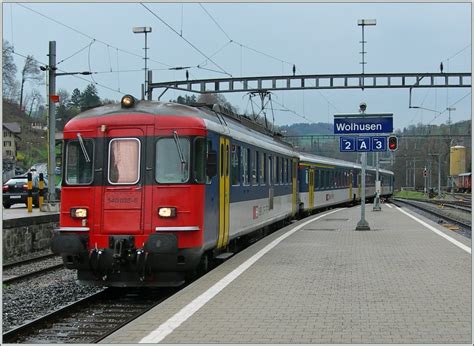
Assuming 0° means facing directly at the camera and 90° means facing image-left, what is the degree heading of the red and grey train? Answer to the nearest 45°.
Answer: approximately 45°

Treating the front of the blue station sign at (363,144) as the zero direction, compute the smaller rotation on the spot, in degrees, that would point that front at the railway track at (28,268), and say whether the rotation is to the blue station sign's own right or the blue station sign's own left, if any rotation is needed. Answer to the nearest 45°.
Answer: approximately 45° to the blue station sign's own right

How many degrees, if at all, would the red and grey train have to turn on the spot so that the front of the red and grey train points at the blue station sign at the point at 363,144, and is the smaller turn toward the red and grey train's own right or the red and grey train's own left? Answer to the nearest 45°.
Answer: approximately 90° to the red and grey train's own left

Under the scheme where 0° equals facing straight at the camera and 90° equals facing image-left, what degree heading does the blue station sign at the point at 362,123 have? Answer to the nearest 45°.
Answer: approximately 0°

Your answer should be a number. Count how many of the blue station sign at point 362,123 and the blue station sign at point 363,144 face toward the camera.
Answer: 2
